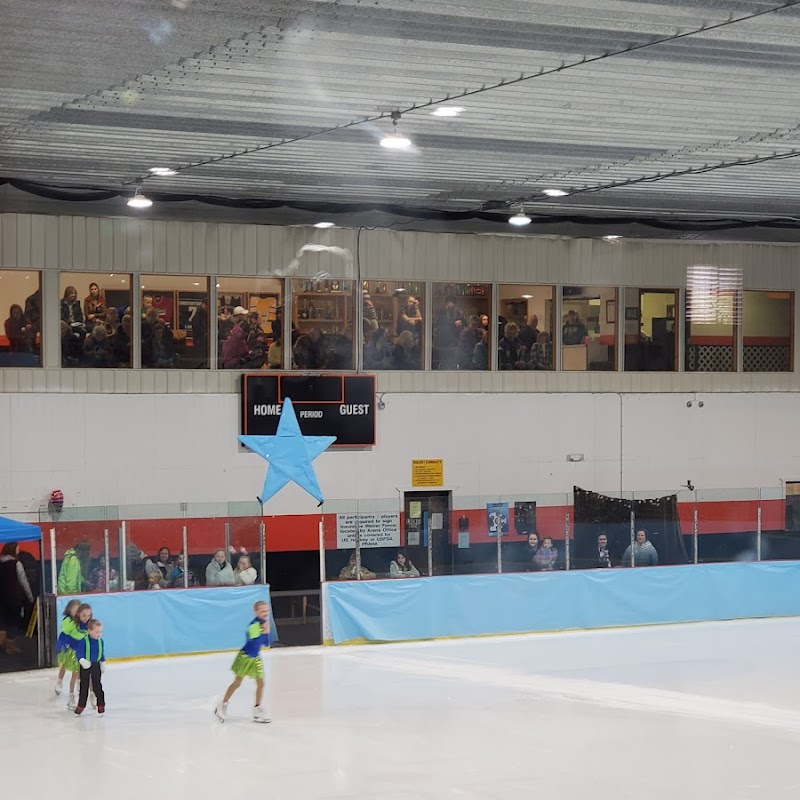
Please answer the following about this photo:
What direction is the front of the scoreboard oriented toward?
toward the camera

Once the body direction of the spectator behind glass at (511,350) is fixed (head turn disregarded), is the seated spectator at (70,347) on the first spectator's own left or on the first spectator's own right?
on the first spectator's own right

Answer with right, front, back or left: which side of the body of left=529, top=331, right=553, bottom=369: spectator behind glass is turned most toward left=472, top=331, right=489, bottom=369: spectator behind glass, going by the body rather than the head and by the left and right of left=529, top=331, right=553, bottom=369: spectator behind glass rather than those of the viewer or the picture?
right

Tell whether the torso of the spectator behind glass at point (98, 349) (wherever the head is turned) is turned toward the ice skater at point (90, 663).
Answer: yes

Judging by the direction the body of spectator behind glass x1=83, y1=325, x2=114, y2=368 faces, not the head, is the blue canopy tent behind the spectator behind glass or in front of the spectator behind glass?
in front

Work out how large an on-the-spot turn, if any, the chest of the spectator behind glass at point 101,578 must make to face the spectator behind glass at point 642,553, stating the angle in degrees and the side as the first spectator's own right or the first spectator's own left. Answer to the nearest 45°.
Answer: approximately 90° to the first spectator's own left

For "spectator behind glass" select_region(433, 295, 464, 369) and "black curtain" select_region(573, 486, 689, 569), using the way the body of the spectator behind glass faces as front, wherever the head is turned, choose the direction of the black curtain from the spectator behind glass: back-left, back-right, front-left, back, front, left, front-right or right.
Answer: front-left

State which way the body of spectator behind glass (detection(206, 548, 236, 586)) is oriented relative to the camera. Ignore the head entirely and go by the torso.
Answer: toward the camera

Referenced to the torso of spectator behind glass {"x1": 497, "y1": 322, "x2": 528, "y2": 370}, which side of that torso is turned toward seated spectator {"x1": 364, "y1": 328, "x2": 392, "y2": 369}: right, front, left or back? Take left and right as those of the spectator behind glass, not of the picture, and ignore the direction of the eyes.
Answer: right
